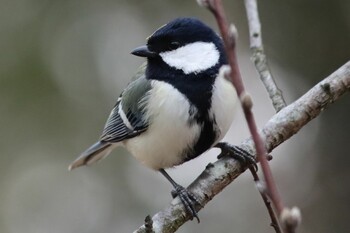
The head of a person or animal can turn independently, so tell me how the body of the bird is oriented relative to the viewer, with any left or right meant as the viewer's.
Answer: facing the viewer and to the right of the viewer

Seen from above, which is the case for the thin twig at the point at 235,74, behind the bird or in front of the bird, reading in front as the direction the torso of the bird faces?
in front
